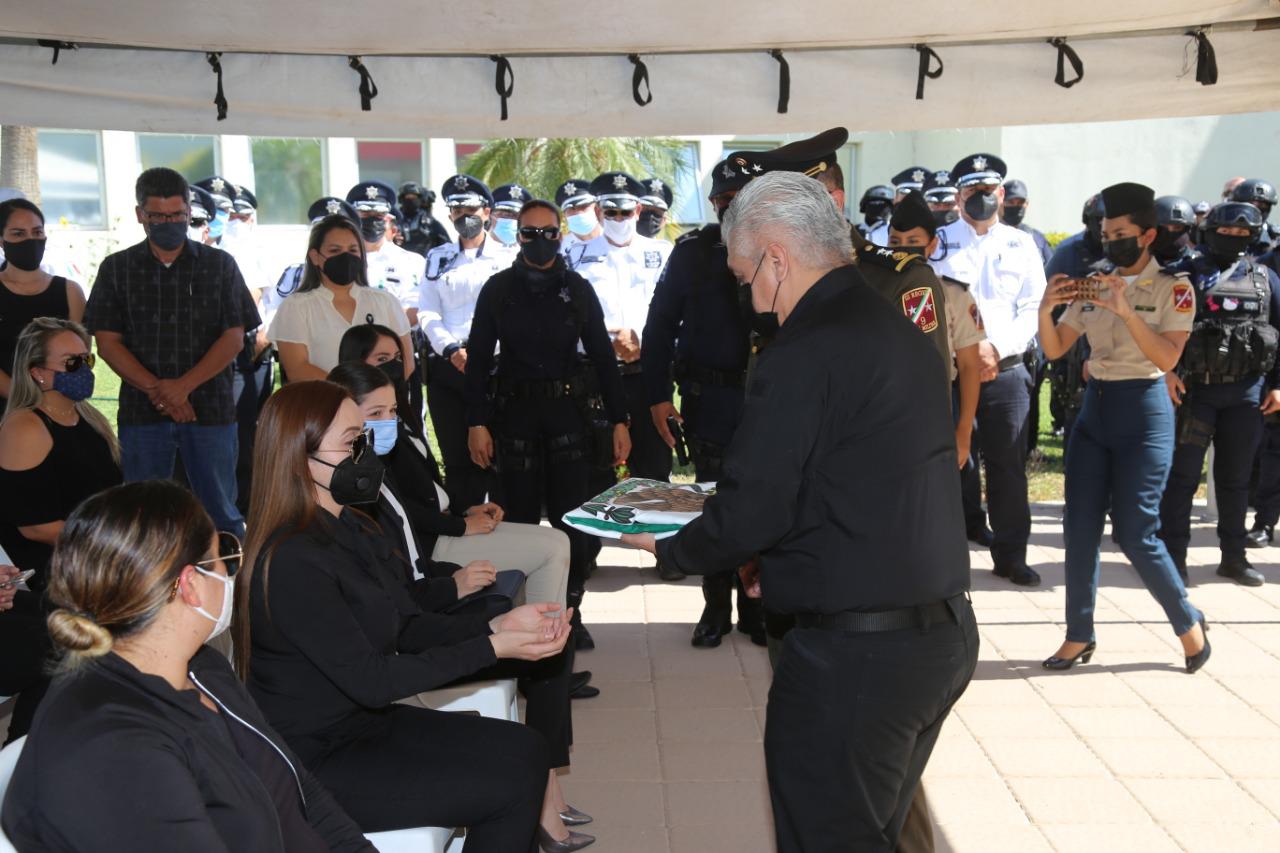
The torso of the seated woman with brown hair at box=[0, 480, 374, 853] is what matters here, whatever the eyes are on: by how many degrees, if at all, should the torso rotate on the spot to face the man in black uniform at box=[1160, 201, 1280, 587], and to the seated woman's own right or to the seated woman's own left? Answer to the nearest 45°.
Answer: approximately 45° to the seated woman's own left

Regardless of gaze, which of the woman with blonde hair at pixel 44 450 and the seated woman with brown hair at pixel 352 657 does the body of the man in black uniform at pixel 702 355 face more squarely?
the seated woman with brown hair

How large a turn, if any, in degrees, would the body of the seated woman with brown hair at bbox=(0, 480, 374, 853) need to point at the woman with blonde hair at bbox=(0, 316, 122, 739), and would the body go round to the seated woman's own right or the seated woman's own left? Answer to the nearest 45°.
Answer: approximately 90° to the seated woman's own left

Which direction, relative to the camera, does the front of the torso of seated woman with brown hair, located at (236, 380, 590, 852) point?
to the viewer's right

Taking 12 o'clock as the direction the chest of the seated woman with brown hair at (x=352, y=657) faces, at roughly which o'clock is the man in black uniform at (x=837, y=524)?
The man in black uniform is roughly at 1 o'clock from the seated woman with brown hair.

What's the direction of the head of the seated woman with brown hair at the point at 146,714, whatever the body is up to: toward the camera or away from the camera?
away from the camera

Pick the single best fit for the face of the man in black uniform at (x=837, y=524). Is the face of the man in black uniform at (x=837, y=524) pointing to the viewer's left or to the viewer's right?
to the viewer's left

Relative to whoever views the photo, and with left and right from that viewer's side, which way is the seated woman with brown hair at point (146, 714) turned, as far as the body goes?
facing to the right of the viewer

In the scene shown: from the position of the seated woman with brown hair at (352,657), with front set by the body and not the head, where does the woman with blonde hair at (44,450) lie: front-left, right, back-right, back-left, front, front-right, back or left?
back-left

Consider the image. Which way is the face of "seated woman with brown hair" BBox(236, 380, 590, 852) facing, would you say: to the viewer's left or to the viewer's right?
to the viewer's right
